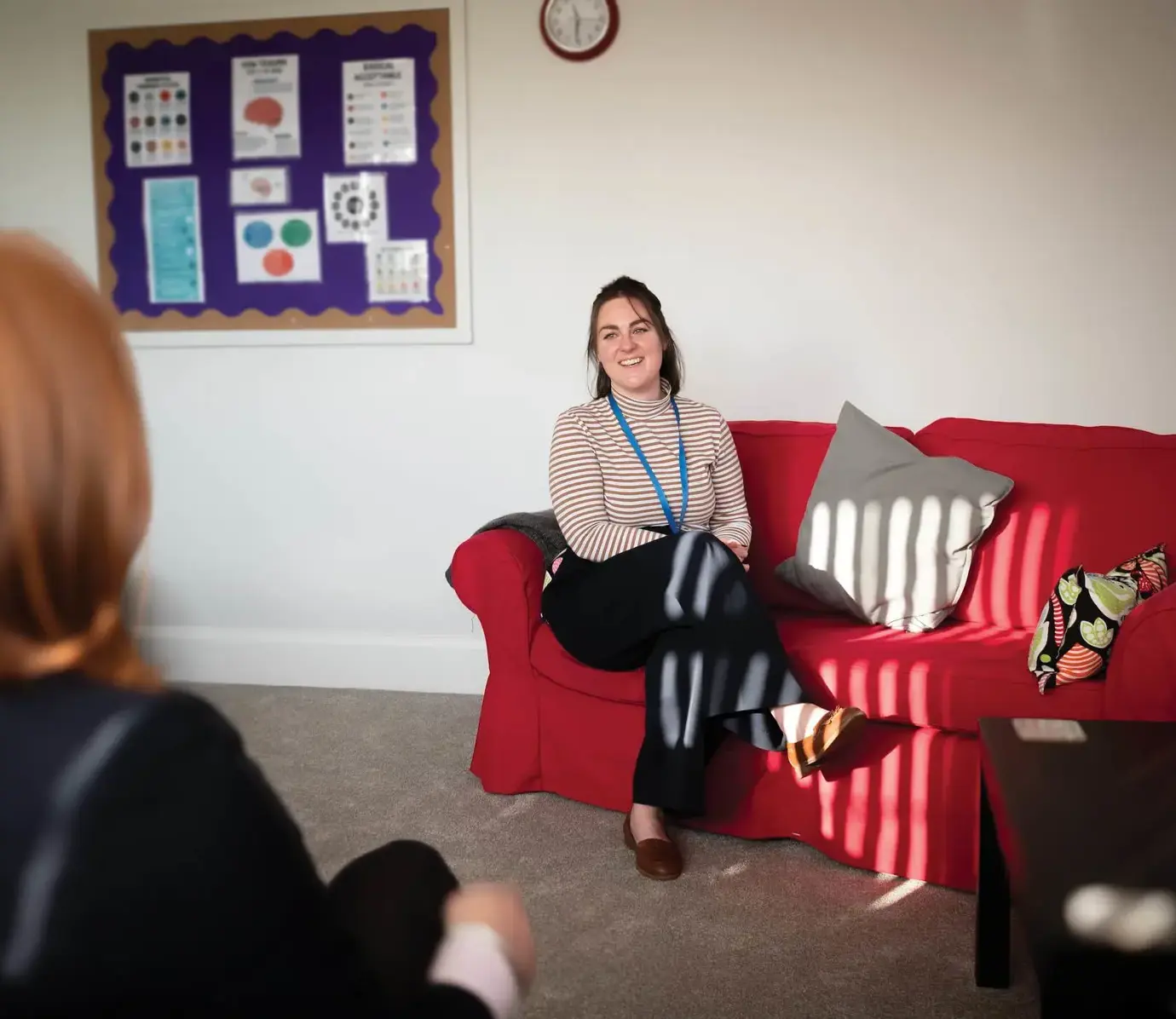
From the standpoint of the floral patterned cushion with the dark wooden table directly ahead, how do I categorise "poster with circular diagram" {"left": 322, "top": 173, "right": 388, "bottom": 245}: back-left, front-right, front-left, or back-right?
back-right

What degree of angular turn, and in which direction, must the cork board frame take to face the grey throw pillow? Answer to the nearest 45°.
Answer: approximately 45° to its left

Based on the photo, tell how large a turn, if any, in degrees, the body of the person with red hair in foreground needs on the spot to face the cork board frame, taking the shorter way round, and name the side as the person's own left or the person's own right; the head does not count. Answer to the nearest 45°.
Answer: approximately 45° to the person's own left

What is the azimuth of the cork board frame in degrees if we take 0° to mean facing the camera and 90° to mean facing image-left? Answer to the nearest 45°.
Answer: approximately 0°

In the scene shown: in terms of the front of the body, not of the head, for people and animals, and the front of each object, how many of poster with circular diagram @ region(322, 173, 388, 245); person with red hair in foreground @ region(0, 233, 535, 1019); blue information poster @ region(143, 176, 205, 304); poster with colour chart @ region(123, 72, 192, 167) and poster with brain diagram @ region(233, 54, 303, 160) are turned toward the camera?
4

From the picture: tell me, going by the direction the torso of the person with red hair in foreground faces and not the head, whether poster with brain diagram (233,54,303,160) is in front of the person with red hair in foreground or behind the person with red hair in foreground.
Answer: in front

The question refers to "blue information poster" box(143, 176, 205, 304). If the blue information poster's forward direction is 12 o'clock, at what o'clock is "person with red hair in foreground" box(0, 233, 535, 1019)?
The person with red hair in foreground is roughly at 12 o'clock from the blue information poster.

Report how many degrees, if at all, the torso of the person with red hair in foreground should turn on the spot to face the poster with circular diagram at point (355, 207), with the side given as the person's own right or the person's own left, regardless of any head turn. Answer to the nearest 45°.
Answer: approximately 45° to the person's own left

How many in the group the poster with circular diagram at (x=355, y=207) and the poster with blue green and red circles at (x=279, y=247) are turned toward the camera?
2
